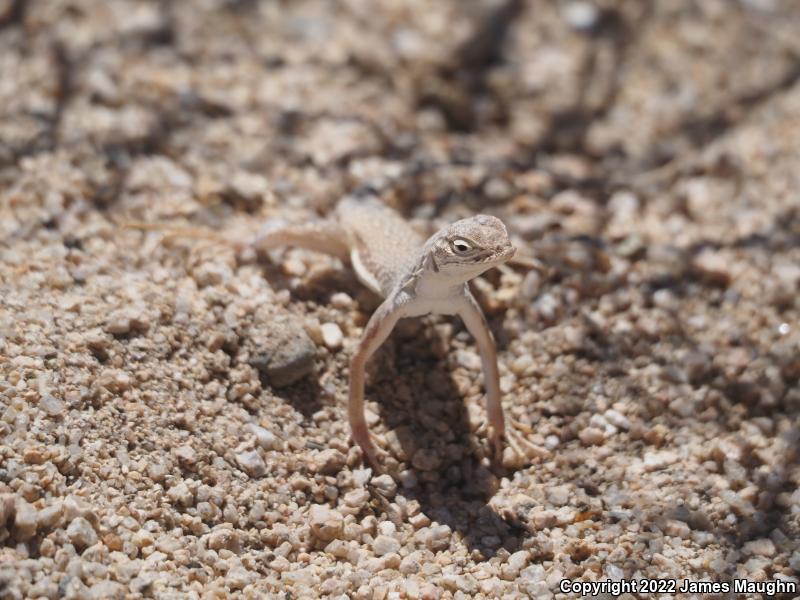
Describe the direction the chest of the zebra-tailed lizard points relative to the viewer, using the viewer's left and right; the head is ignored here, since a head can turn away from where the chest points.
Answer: facing the viewer and to the right of the viewer
